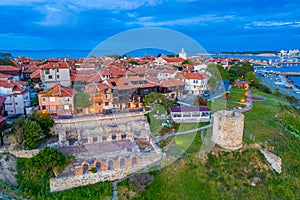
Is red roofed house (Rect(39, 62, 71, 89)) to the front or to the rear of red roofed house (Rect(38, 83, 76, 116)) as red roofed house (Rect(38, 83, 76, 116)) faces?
to the rear

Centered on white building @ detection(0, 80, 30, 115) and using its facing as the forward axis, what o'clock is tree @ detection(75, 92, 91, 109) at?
The tree is roughly at 10 o'clock from the white building.

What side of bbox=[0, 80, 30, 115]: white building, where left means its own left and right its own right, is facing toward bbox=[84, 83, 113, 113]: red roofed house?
left

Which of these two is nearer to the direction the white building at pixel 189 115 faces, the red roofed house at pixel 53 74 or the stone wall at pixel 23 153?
the stone wall

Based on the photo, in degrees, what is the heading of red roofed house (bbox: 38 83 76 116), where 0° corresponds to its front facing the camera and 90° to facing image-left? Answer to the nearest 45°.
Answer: approximately 0°

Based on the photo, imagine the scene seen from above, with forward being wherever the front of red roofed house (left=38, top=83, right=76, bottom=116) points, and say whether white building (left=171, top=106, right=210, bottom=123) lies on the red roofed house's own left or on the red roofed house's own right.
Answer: on the red roofed house's own left

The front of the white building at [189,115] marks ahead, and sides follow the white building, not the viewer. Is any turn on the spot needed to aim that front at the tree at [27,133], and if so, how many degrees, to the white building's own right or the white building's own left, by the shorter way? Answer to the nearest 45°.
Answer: approximately 45° to the white building's own right

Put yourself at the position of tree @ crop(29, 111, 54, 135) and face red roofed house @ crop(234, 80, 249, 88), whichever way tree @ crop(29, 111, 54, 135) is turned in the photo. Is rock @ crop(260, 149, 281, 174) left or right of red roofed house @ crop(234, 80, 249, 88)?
right

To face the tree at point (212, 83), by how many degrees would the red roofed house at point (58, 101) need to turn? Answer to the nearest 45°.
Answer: approximately 90° to its left

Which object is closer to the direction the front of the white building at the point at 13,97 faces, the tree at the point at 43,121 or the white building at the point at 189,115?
the tree
